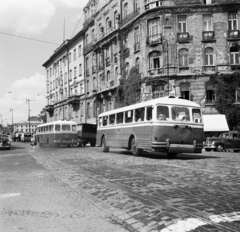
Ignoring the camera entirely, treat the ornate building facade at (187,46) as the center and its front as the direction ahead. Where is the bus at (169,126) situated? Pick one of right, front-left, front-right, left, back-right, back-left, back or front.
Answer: front-left

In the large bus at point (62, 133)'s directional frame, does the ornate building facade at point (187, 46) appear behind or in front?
behind

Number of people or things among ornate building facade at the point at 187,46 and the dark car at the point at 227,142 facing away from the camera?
0

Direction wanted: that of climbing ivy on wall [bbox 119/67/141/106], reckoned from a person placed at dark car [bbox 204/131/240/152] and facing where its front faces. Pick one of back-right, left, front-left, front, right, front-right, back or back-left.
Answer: right

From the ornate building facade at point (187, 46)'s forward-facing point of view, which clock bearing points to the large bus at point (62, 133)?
The large bus is roughly at 3 o'clock from the ornate building facade.

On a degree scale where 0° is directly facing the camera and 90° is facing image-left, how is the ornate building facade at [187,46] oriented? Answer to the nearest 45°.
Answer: approximately 45°
